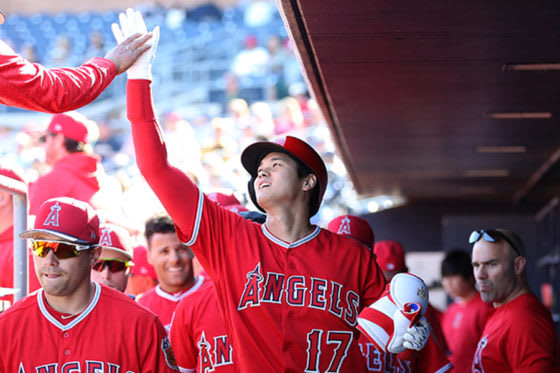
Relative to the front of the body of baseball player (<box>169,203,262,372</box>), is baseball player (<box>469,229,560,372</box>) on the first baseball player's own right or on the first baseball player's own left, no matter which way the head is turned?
on the first baseball player's own left

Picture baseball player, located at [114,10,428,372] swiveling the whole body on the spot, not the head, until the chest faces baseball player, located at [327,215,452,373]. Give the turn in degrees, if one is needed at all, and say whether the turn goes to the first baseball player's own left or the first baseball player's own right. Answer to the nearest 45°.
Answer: approximately 135° to the first baseball player's own left

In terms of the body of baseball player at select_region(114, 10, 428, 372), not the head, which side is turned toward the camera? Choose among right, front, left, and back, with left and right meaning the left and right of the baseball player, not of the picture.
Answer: front

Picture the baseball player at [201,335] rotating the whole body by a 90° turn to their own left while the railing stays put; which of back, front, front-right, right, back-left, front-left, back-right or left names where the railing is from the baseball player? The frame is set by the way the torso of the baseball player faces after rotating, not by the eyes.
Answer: back-left

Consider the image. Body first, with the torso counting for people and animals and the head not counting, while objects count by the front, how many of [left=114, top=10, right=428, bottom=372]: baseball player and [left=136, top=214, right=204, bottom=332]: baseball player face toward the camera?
2

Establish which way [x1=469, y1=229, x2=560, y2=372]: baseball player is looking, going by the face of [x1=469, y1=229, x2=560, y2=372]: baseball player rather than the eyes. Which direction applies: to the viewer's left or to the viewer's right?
to the viewer's left

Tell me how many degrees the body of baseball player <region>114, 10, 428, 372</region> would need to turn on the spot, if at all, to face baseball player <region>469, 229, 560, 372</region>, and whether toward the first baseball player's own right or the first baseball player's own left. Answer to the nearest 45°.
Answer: approximately 135° to the first baseball player's own left

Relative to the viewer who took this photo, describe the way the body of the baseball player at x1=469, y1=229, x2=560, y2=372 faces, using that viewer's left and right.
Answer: facing the viewer and to the left of the viewer

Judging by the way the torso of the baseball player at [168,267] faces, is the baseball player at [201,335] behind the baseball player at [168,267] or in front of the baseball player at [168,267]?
in front

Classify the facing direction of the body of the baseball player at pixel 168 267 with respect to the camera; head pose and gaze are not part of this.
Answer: toward the camera

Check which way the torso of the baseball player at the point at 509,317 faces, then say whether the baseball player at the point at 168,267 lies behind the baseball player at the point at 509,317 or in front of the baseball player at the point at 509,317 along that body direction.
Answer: in front
